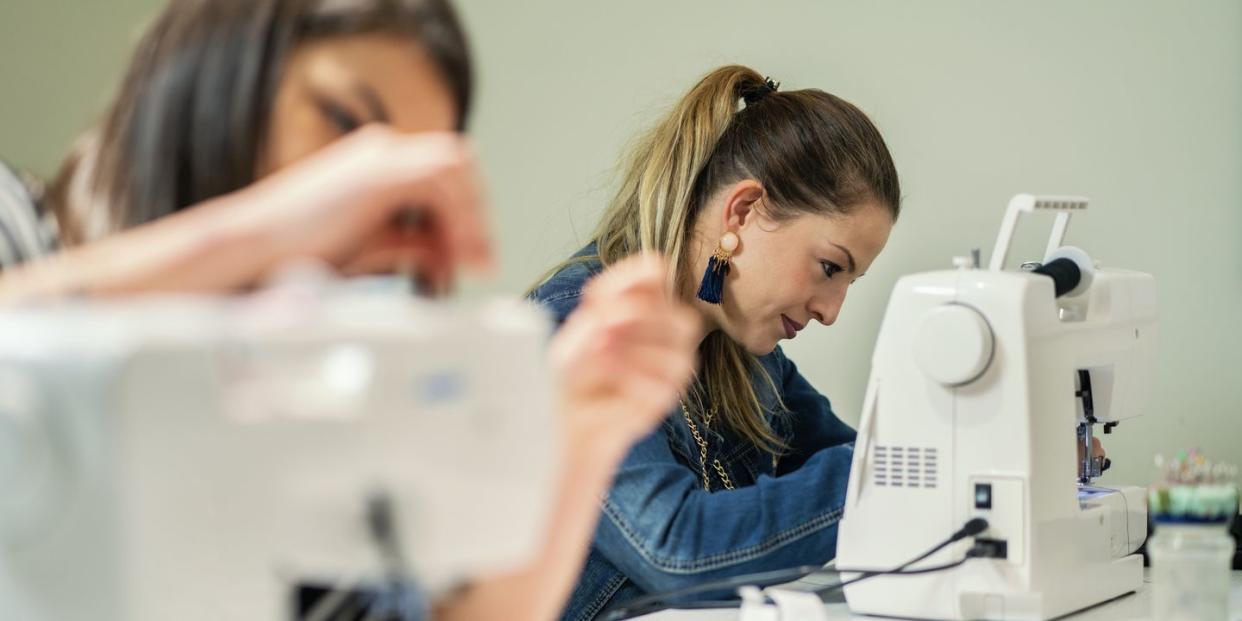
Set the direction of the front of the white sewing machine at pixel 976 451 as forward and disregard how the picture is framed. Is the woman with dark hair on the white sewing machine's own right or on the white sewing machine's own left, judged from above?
on the white sewing machine's own left

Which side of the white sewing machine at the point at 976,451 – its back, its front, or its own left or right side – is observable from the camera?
left

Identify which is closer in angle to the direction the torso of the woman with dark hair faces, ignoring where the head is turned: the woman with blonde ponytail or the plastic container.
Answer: the plastic container

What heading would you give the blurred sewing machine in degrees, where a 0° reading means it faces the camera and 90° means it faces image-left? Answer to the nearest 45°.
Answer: approximately 135°

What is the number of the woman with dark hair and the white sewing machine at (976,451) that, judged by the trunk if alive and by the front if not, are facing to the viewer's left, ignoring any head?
1

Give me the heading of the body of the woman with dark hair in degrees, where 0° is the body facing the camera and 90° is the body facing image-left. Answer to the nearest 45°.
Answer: approximately 315°

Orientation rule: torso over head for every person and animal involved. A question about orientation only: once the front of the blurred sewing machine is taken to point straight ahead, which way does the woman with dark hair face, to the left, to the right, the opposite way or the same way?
the opposite way

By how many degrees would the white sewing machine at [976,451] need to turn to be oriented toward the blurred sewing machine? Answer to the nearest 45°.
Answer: approximately 90° to its left
